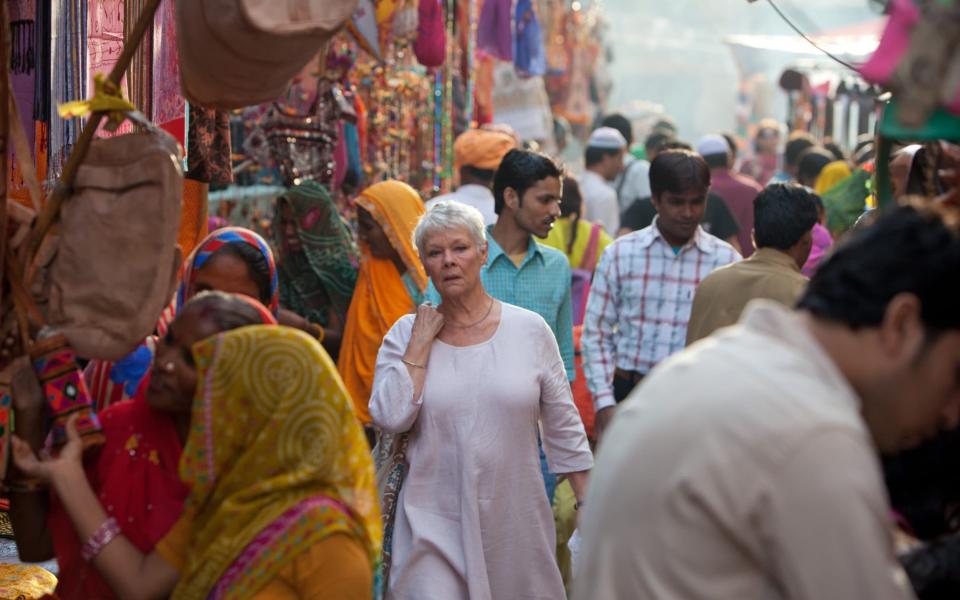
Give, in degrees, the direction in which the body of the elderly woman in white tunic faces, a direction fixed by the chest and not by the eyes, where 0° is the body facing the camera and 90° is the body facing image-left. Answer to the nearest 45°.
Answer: approximately 0°

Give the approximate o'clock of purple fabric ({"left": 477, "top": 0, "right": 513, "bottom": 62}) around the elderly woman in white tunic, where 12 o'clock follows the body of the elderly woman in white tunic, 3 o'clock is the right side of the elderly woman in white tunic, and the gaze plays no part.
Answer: The purple fabric is roughly at 6 o'clock from the elderly woman in white tunic.

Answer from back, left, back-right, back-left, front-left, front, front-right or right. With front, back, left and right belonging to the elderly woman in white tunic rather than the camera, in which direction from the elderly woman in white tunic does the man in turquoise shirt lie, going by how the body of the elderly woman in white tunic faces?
back

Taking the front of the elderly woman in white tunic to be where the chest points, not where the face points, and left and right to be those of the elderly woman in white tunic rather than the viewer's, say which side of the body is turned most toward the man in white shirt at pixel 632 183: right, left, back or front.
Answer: back

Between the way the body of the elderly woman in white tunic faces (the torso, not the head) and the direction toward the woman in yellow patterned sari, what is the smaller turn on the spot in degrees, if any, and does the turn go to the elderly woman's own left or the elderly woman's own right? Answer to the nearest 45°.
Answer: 0° — they already face them

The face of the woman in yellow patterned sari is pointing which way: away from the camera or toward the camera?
away from the camera
